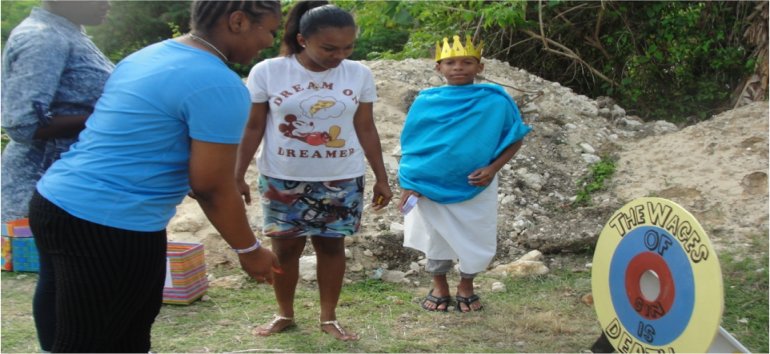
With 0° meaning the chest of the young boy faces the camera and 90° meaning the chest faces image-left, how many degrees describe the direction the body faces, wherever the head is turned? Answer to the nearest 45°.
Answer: approximately 0°

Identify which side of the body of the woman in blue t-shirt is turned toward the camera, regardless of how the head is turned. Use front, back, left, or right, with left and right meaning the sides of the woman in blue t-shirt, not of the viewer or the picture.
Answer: right

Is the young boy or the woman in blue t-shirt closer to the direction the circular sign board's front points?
the woman in blue t-shirt

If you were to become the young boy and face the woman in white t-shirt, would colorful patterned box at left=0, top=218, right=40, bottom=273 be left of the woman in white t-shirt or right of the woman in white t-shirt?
right

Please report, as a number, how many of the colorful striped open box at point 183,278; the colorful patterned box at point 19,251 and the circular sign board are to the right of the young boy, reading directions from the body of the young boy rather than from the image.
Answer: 2

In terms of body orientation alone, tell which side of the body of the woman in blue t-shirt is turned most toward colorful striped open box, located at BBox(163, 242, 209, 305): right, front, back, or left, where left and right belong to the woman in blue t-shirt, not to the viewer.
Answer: left

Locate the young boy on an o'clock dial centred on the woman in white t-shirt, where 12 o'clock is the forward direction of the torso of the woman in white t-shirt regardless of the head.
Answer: The young boy is roughly at 8 o'clock from the woman in white t-shirt.

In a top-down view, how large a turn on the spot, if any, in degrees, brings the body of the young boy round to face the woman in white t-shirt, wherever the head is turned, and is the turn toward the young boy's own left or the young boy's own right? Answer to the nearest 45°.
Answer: approximately 45° to the young boy's own right

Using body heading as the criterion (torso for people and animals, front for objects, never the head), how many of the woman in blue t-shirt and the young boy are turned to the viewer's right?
1

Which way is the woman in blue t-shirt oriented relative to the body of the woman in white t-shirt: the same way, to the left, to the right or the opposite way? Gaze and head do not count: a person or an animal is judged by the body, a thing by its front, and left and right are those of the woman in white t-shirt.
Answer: to the left
